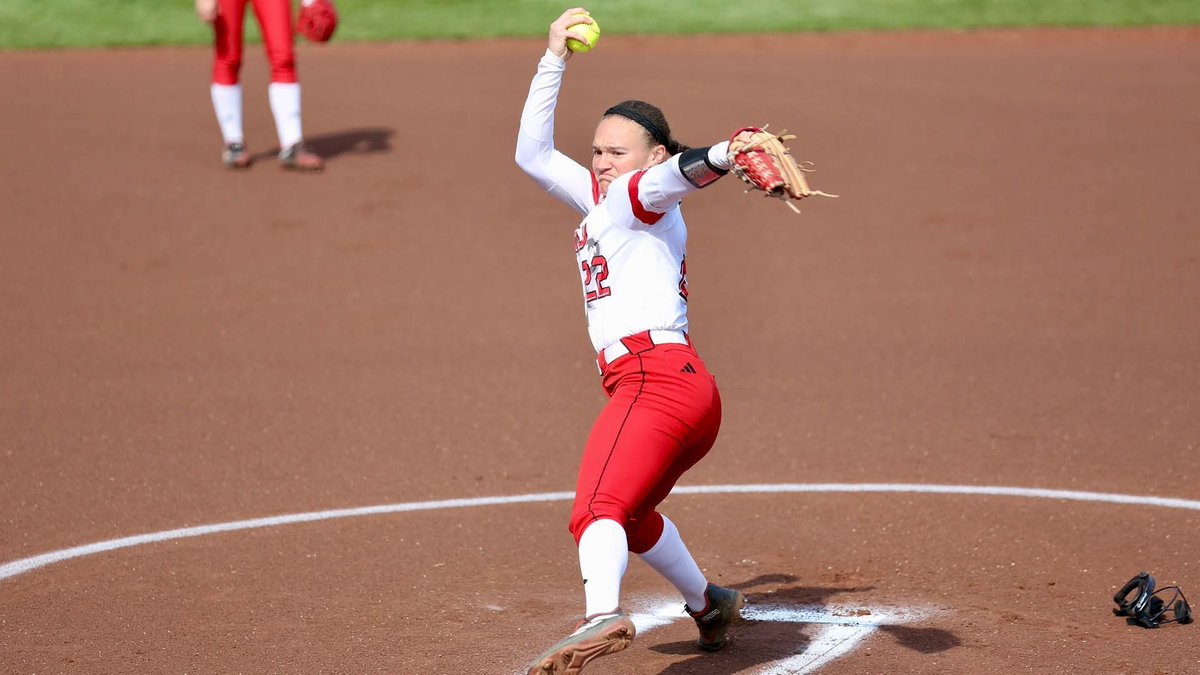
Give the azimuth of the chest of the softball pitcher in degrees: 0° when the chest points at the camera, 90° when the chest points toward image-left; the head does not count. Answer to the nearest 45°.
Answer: approximately 45°
